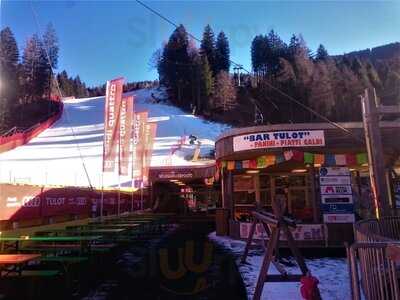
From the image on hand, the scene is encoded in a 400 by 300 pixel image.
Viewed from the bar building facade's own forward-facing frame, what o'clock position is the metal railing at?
The metal railing is roughly at 12 o'clock from the bar building facade.

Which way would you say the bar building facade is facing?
toward the camera

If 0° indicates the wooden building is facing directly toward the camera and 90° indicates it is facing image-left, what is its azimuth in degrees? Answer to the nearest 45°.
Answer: approximately 0°

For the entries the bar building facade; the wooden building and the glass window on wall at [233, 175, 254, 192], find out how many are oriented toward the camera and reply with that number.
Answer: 3

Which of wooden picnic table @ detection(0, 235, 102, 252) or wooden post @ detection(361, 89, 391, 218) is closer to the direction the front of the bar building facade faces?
the wooden post

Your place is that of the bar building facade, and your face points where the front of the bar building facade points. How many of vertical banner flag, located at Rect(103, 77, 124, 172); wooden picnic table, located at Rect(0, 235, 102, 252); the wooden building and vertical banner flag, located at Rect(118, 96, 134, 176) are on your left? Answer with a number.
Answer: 0

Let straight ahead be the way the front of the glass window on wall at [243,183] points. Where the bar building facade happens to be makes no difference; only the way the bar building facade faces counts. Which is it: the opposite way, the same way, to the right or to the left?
the same way

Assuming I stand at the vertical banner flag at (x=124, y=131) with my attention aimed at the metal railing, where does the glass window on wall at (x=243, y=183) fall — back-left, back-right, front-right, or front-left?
front-left

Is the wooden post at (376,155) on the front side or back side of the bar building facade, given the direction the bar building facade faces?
on the front side

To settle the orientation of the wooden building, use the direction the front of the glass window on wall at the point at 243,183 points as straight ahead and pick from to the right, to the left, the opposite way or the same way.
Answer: the same way

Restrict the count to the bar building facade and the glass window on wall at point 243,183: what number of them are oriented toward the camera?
2

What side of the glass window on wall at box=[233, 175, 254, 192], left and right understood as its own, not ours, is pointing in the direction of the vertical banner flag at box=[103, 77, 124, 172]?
right

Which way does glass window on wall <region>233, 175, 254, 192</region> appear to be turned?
toward the camera
